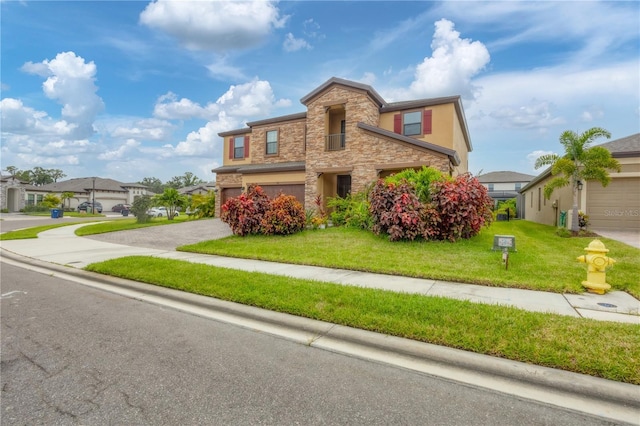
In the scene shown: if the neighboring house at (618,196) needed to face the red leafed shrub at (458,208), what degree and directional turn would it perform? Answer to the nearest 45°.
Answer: approximately 45° to its right

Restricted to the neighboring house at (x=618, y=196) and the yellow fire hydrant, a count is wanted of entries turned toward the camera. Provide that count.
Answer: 2

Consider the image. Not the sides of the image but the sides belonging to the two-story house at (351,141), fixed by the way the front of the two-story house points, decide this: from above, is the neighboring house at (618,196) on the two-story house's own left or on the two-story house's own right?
on the two-story house's own left

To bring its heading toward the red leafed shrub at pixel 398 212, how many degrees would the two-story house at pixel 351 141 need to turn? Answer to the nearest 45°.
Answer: approximately 45° to its left

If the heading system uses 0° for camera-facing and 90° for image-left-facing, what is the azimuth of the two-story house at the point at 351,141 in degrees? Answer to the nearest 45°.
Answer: approximately 45°

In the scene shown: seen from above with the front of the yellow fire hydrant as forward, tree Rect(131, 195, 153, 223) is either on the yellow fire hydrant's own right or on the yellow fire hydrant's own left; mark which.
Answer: on the yellow fire hydrant's own right

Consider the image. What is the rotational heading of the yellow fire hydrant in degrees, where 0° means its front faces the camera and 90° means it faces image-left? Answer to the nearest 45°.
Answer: approximately 0°
